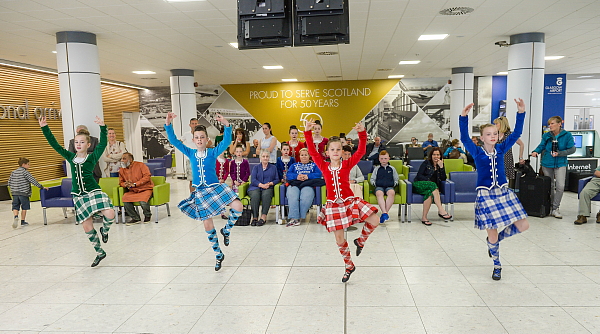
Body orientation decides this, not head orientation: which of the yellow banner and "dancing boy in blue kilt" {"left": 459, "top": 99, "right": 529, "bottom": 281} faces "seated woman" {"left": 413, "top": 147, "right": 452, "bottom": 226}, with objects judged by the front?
the yellow banner

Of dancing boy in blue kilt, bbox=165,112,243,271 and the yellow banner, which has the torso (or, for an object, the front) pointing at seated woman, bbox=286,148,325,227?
the yellow banner

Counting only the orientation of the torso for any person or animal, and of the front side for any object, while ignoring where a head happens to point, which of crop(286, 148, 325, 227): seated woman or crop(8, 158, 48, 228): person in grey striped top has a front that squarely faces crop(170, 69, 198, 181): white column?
the person in grey striped top

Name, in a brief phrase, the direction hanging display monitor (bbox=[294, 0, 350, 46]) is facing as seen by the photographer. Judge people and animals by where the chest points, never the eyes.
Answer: facing away from the viewer

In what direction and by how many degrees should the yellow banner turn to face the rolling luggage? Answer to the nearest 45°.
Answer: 0° — it already faces it

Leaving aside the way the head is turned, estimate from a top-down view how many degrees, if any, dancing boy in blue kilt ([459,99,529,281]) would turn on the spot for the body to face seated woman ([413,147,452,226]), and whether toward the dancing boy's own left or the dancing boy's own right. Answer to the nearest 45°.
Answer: approximately 180°
